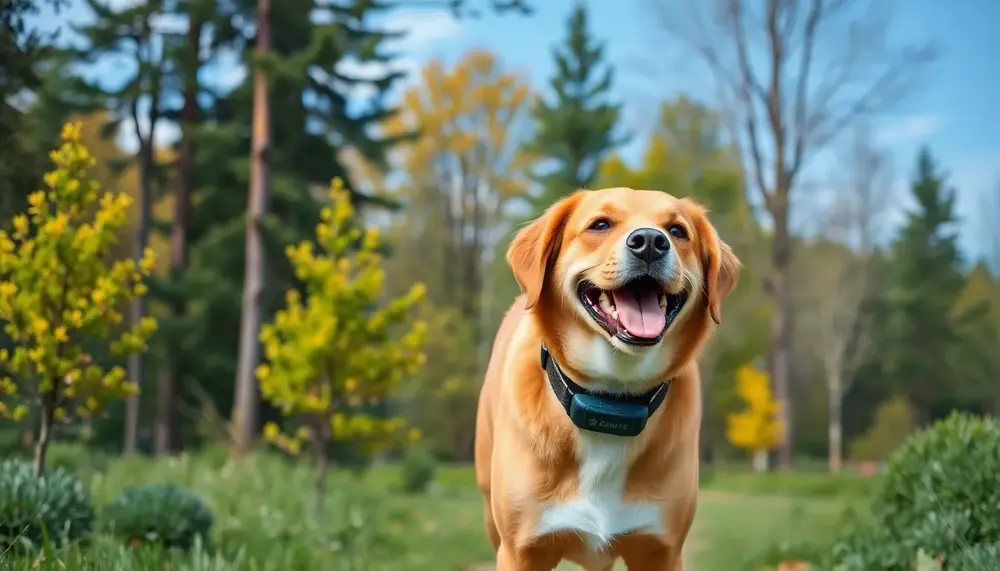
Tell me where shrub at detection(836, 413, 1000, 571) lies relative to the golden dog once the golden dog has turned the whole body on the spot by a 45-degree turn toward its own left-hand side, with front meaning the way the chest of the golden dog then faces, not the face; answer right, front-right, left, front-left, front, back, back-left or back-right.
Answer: left

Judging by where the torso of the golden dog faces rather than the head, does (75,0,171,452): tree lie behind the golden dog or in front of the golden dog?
behind

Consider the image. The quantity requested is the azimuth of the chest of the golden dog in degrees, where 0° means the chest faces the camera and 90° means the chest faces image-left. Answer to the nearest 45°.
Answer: approximately 0°

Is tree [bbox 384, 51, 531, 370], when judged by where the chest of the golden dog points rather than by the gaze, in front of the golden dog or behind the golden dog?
behind

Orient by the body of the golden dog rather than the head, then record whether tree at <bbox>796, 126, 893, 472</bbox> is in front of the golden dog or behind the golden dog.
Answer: behind

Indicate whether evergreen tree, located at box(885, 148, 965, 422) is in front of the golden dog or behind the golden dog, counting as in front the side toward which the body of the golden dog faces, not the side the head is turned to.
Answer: behind

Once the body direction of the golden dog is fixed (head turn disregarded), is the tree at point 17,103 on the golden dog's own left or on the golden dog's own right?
on the golden dog's own right
